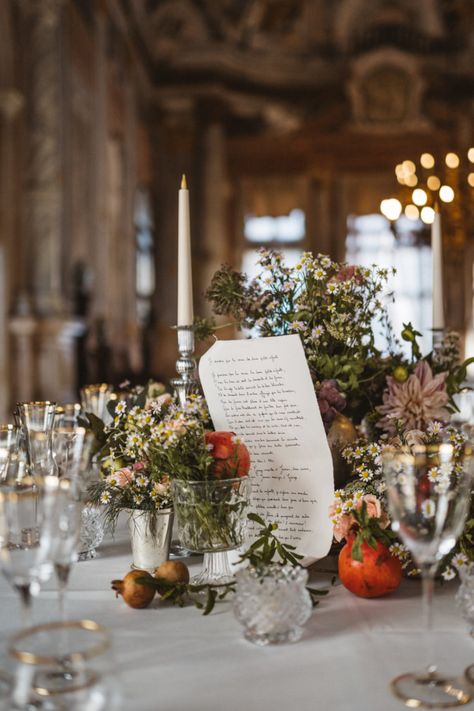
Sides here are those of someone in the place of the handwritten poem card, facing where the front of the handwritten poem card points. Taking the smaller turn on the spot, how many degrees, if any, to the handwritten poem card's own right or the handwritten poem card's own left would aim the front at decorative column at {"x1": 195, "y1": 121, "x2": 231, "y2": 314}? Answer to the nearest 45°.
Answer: approximately 180°

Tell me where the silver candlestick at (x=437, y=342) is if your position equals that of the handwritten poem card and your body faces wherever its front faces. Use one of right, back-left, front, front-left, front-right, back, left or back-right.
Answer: back-left

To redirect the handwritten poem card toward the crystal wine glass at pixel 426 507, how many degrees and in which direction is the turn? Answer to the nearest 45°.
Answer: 0° — it already faces it

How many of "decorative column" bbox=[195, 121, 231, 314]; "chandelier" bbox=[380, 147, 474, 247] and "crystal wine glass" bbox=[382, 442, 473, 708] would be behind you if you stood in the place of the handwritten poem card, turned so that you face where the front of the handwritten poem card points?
2

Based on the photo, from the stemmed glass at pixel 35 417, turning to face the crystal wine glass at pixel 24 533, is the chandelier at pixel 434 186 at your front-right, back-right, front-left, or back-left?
back-left
